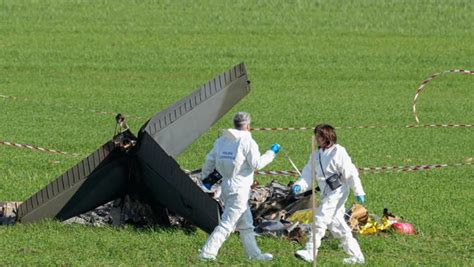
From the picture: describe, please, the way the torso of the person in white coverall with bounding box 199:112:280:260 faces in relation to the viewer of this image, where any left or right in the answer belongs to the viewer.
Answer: facing away from the viewer and to the right of the viewer

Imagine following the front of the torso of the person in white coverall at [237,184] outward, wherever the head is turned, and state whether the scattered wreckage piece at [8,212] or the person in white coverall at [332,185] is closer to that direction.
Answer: the person in white coverall

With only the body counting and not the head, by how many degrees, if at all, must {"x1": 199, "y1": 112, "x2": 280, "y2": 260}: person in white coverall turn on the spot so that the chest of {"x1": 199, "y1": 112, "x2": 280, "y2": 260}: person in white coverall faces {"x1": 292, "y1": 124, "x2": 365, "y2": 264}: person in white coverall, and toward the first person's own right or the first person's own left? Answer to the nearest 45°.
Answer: approximately 45° to the first person's own right

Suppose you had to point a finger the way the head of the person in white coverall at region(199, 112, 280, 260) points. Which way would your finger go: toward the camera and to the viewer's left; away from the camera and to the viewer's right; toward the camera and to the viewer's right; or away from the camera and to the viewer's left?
away from the camera and to the viewer's right

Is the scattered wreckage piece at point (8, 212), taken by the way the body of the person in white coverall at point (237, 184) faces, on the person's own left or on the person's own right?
on the person's own left
